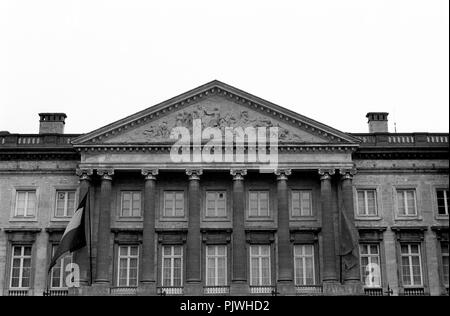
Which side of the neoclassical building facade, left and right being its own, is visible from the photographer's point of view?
front
